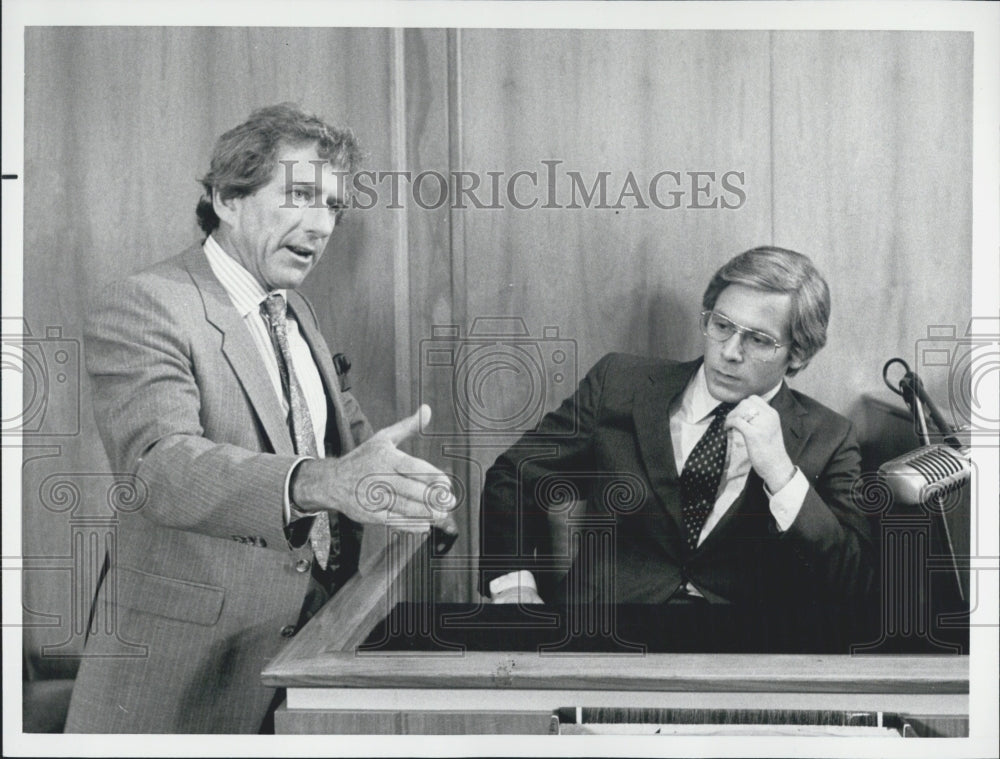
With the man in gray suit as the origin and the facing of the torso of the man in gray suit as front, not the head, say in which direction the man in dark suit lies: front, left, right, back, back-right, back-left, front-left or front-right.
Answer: front-left

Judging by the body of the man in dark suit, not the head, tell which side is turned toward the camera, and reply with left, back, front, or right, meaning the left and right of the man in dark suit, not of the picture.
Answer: front

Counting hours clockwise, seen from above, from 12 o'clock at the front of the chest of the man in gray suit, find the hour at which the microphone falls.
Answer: The microphone is roughly at 11 o'clock from the man in gray suit.

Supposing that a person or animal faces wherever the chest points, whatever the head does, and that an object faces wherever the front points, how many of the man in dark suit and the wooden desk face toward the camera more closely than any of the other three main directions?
2

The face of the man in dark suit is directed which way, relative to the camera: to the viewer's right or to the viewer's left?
to the viewer's left

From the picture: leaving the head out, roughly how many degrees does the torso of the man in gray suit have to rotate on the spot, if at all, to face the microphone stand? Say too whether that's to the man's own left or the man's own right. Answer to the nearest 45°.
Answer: approximately 45° to the man's own left

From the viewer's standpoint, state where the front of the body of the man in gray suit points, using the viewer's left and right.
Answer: facing the viewer and to the right of the viewer

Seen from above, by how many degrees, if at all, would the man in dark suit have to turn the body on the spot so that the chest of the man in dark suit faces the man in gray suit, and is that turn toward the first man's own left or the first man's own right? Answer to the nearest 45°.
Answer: approximately 90° to the first man's own right

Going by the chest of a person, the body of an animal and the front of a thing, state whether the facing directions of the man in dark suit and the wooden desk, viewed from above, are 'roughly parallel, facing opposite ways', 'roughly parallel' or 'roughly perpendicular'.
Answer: roughly parallel
